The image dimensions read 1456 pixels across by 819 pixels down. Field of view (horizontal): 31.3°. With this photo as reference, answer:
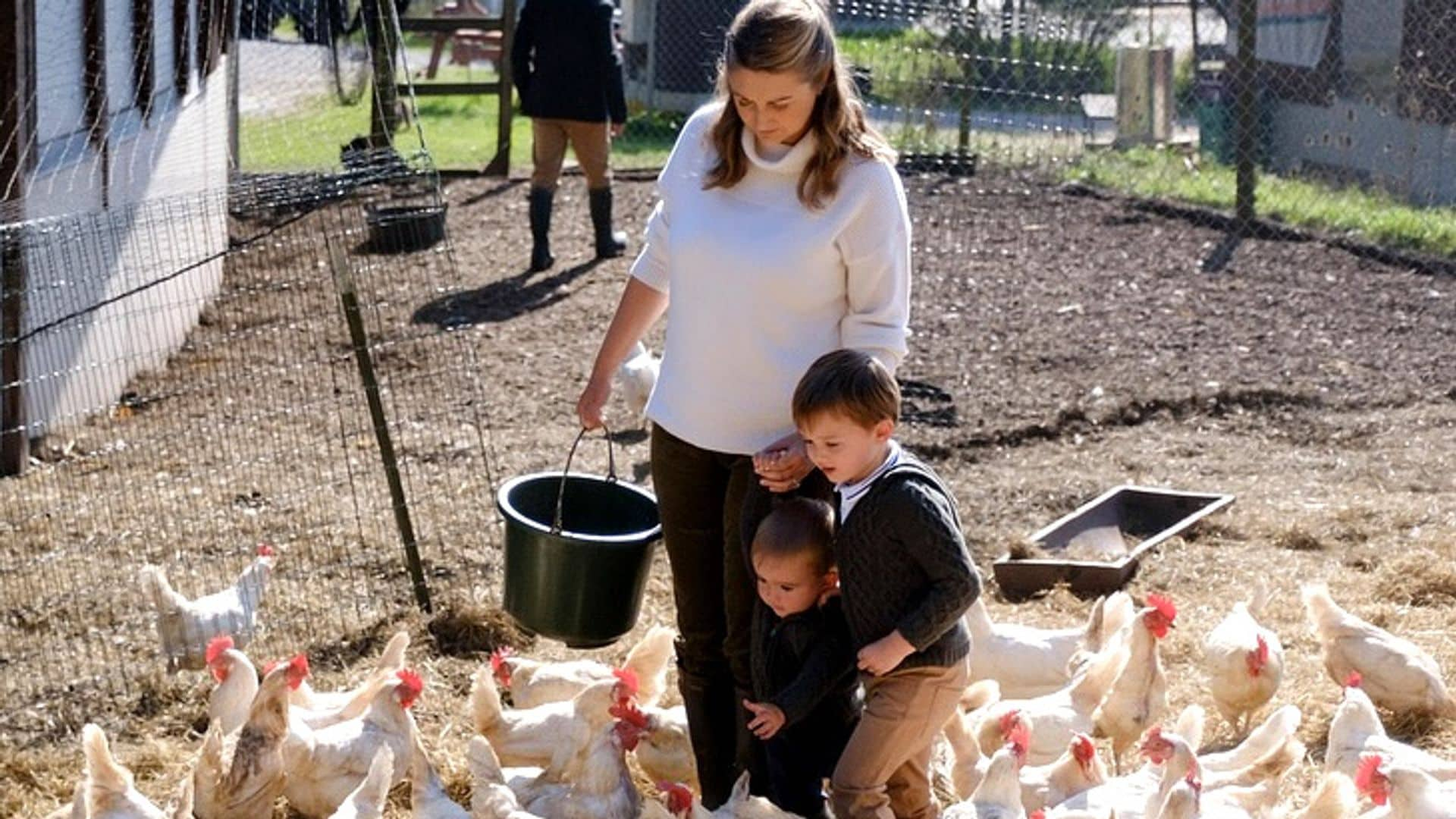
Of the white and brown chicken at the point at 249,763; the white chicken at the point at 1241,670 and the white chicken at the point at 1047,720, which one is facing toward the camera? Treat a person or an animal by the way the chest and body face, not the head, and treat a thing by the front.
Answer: the white chicken at the point at 1241,670

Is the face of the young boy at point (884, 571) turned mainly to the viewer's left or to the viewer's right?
to the viewer's left

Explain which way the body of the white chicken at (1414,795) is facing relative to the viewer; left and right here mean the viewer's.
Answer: facing to the left of the viewer

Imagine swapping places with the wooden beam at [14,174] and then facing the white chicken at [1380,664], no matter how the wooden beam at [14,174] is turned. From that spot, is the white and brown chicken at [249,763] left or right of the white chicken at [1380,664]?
right

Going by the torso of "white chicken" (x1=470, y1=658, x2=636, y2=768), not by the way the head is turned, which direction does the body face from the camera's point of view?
to the viewer's right

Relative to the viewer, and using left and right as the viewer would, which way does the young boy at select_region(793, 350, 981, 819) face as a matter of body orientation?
facing the viewer and to the left of the viewer

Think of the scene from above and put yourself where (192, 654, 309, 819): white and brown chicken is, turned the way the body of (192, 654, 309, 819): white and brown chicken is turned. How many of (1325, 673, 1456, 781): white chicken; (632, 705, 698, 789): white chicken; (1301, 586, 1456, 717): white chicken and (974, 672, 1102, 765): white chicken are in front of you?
4

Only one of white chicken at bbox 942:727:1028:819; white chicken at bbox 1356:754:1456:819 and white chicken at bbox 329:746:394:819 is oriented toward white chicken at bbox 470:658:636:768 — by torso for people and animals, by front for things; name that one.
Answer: white chicken at bbox 1356:754:1456:819

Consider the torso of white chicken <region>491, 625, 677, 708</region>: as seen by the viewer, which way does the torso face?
to the viewer's left

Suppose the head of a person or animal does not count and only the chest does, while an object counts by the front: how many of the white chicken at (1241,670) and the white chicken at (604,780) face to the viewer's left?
0

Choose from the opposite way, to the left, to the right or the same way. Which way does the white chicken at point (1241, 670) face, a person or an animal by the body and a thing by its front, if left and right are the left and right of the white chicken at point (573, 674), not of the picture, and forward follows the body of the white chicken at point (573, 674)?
to the left

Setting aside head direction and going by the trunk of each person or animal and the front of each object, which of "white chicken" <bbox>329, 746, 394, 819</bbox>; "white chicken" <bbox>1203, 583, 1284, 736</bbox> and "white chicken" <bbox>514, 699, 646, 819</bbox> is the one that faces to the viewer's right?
"white chicken" <bbox>514, 699, 646, 819</bbox>
